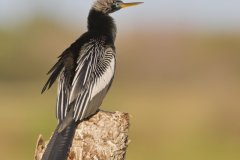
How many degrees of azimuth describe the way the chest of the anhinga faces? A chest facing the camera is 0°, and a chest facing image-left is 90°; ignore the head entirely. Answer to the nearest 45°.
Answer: approximately 225°
